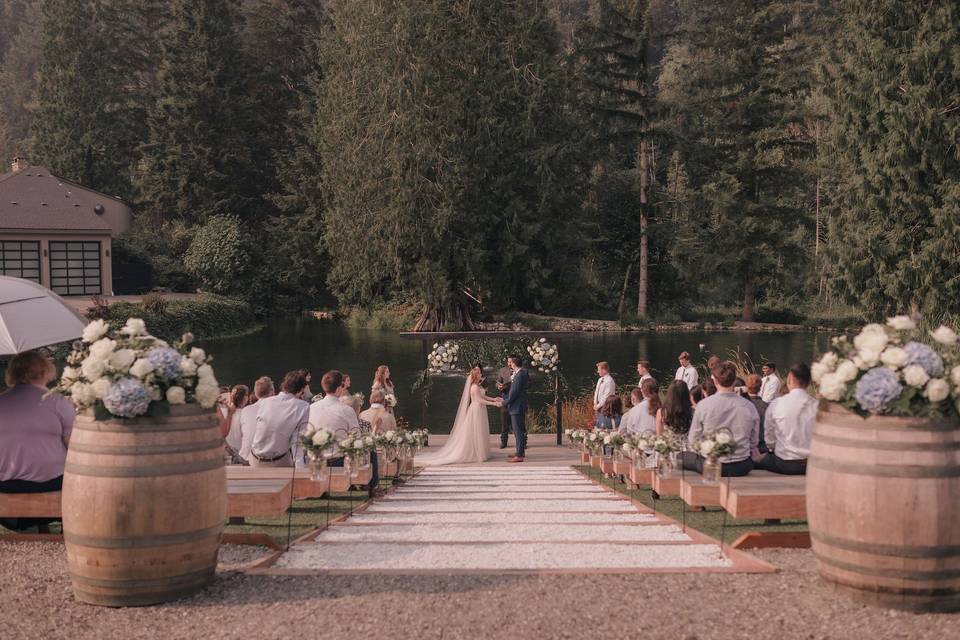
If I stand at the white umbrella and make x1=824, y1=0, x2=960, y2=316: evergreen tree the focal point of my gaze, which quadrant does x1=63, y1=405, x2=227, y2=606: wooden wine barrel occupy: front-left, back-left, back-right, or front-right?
back-right

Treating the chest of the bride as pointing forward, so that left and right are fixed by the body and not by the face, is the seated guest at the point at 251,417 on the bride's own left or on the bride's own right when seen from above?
on the bride's own right

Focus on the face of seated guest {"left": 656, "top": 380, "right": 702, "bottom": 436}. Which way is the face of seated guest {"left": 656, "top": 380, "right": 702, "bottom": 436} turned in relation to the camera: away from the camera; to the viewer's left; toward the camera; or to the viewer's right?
away from the camera

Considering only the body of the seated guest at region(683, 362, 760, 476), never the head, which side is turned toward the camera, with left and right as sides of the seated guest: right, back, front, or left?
back

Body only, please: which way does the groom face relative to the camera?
to the viewer's left

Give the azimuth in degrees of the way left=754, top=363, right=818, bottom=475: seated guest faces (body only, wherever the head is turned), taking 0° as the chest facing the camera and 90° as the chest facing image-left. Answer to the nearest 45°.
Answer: approximately 135°

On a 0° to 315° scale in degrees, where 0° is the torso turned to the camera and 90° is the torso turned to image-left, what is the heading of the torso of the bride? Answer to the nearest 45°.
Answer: approximately 270°

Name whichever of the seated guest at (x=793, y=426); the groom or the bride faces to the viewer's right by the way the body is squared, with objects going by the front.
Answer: the bride

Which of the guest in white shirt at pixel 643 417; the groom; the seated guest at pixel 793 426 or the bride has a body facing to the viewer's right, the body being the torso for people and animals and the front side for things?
the bride

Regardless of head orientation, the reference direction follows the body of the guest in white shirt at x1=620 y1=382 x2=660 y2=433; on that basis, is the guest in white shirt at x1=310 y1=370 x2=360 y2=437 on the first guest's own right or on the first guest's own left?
on the first guest's own left

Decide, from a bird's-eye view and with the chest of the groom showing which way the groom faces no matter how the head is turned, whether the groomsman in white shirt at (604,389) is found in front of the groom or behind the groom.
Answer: behind
